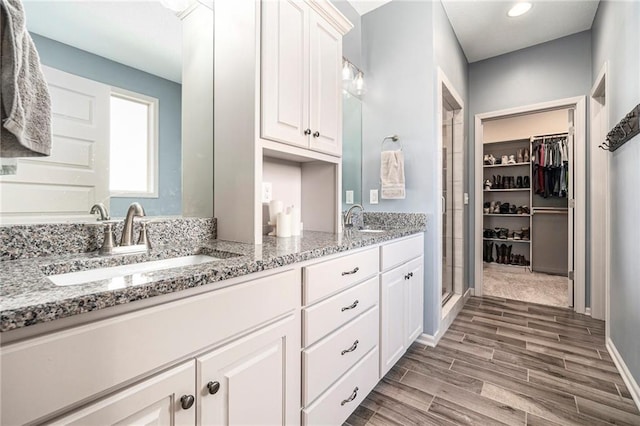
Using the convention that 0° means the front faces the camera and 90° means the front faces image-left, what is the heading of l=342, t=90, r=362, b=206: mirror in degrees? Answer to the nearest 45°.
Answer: approximately 315°

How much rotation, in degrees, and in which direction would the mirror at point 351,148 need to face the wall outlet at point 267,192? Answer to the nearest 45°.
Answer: approximately 90° to its right

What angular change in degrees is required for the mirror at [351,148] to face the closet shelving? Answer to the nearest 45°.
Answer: approximately 90° to its left

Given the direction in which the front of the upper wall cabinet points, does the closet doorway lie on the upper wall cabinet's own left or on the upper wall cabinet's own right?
on the upper wall cabinet's own left

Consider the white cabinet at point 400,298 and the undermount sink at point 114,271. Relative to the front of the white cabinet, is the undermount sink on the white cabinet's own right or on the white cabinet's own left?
on the white cabinet's own right

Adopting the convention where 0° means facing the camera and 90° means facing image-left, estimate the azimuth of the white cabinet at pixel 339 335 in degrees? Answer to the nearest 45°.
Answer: approximately 315°

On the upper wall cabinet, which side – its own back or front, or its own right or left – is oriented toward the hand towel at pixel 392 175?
left
